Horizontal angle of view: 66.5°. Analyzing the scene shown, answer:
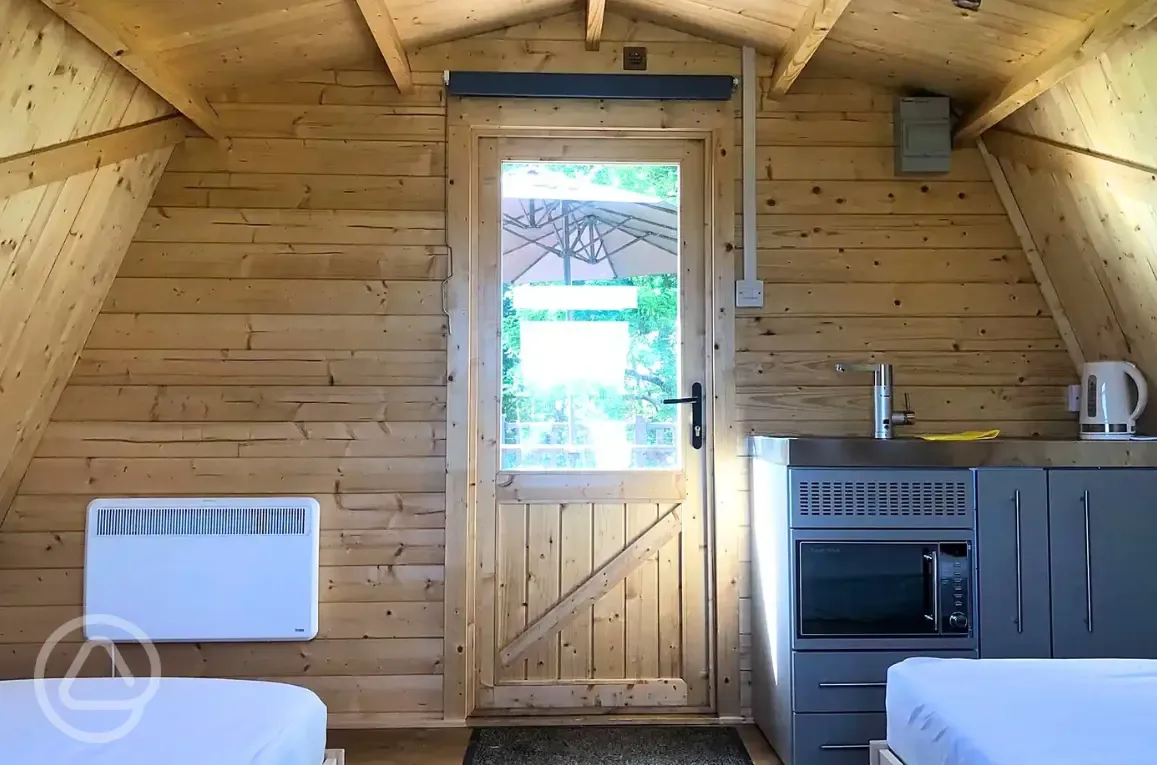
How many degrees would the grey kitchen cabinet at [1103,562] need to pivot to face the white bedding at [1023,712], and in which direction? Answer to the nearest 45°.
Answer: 0° — it already faces it

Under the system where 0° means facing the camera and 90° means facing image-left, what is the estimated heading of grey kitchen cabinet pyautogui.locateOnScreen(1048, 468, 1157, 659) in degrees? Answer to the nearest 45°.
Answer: approximately 0°

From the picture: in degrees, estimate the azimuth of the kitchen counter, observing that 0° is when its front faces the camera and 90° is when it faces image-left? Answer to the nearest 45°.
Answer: approximately 0°
